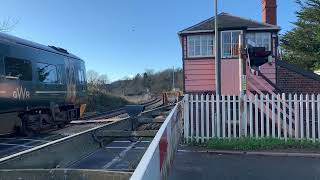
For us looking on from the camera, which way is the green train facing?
facing away from the viewer and to the right of the viewer

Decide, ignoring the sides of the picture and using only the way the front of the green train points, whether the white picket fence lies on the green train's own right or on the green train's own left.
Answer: on the green train's own right

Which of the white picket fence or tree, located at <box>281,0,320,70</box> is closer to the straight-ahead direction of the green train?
the tree

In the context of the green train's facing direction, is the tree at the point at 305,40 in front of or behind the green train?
in front
